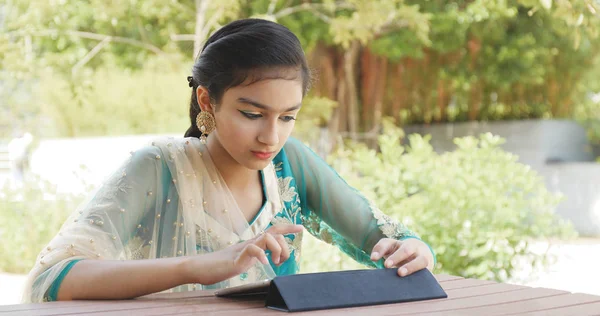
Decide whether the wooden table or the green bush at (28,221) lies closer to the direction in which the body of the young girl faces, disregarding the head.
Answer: the wooden table

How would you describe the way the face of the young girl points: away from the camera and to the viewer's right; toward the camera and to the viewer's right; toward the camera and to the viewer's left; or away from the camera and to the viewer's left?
toward the camera and to the viewer's right

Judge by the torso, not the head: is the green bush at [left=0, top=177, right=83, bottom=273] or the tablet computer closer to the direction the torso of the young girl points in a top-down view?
the tablet computer

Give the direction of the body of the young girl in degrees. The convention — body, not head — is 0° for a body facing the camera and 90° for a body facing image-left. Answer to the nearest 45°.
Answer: approximately 315°

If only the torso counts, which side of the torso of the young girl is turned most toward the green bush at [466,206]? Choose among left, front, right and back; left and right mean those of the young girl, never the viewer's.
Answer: left
